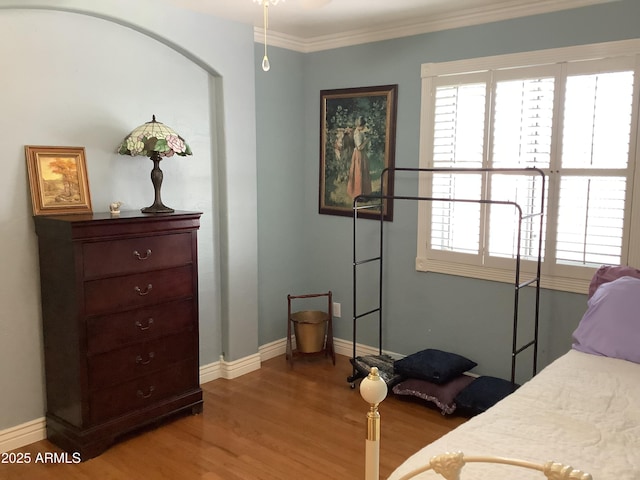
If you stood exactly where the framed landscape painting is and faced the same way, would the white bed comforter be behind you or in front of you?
in front

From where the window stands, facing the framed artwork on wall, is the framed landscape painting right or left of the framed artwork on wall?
left

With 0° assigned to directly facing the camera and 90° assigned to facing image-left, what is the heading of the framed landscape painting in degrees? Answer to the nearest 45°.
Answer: approximately 315°

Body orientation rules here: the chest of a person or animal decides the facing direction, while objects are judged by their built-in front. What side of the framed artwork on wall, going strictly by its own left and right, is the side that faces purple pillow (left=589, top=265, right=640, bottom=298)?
left

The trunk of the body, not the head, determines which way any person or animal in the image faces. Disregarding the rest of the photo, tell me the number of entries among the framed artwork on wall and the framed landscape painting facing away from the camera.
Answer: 0

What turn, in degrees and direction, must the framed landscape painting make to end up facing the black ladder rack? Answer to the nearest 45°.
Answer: approximately 45° to its left

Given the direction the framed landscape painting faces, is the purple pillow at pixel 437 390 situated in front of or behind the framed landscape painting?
in front

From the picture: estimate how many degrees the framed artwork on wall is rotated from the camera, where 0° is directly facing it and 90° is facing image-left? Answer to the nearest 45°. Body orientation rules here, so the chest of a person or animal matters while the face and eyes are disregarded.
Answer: approximately 45°

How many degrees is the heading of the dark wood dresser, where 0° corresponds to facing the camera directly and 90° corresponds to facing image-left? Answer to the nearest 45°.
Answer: approximately 315°
